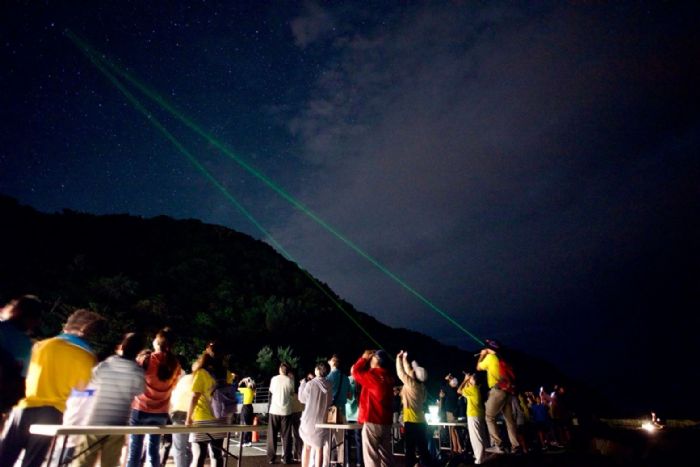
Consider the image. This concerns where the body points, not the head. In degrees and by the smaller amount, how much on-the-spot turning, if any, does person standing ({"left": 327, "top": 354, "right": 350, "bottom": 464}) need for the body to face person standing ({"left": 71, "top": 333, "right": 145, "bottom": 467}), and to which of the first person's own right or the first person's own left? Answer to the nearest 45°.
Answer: approximately 90° to the first person's own left

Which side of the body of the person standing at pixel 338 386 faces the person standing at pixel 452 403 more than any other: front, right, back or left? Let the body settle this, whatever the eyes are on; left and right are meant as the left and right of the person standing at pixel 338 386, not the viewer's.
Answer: right

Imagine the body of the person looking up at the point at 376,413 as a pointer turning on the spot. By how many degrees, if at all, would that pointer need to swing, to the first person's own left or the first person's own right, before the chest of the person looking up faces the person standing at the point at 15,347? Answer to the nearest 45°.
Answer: approximately 90° to the first person's own left

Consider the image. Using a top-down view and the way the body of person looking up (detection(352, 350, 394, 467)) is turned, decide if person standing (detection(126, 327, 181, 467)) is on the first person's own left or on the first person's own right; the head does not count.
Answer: on the first person's own left

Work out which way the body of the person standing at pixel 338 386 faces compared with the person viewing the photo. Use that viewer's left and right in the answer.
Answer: facing away from the viewer and to the left of the viewer

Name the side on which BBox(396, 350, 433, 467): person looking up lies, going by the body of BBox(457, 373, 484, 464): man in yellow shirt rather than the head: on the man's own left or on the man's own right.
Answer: on the man's own left

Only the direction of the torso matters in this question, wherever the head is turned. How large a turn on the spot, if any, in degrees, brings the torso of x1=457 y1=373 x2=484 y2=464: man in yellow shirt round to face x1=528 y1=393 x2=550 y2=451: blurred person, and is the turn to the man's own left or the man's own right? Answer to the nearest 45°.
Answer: approximately 90° to the man's own right

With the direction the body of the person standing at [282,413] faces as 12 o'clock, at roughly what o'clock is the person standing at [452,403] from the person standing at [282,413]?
the person standing at [452,403] is roughly at 2 o'clock from the person standing at [282,413].

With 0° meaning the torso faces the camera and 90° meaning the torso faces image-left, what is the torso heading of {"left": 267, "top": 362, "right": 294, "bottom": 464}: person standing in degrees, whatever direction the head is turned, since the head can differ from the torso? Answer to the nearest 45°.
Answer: approximately 180°

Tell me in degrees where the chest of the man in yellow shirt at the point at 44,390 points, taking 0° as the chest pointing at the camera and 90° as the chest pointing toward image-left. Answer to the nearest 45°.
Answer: approximately 225°
